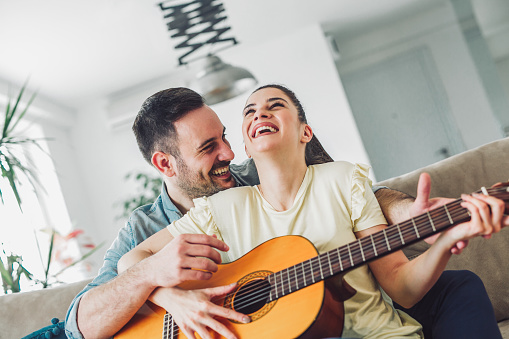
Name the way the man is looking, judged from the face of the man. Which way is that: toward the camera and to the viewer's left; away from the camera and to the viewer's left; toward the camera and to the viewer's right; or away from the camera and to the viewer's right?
toward the camera and to the viewer's right

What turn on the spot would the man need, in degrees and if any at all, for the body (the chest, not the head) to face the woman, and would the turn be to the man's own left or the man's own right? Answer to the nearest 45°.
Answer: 0° — they already face them

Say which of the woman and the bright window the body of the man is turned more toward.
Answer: the woman

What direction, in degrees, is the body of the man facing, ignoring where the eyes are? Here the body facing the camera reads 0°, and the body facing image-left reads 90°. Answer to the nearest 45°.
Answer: approximately 315°

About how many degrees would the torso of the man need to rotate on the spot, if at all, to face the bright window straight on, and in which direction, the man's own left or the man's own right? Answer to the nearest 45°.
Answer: approximately 180°
